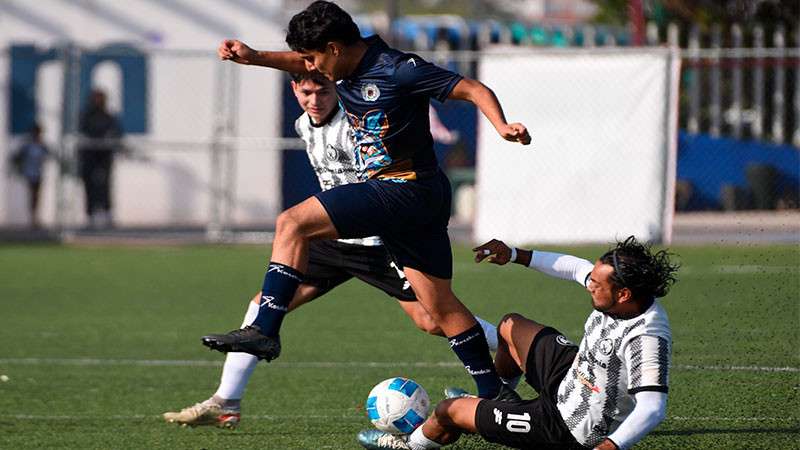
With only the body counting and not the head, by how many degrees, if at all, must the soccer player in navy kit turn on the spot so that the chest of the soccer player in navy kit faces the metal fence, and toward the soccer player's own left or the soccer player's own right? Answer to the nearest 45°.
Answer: approximately 135° to the soccer player's own right

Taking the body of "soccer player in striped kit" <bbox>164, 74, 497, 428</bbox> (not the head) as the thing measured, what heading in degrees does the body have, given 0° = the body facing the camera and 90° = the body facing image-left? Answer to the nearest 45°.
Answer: approximately 45°

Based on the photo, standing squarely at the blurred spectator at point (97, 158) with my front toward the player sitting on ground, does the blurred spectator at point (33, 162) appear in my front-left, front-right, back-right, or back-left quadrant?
back-right

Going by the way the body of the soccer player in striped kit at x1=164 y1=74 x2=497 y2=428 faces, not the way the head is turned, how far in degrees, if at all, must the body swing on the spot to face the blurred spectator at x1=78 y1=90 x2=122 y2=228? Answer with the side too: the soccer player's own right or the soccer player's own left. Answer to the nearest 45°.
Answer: approximately 135° to the soccer player's own right

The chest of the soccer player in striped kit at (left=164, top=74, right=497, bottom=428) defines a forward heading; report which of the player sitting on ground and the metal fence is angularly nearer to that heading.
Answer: the player sitting on ground

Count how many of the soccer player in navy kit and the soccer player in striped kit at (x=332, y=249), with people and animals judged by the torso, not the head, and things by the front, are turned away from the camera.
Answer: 0
